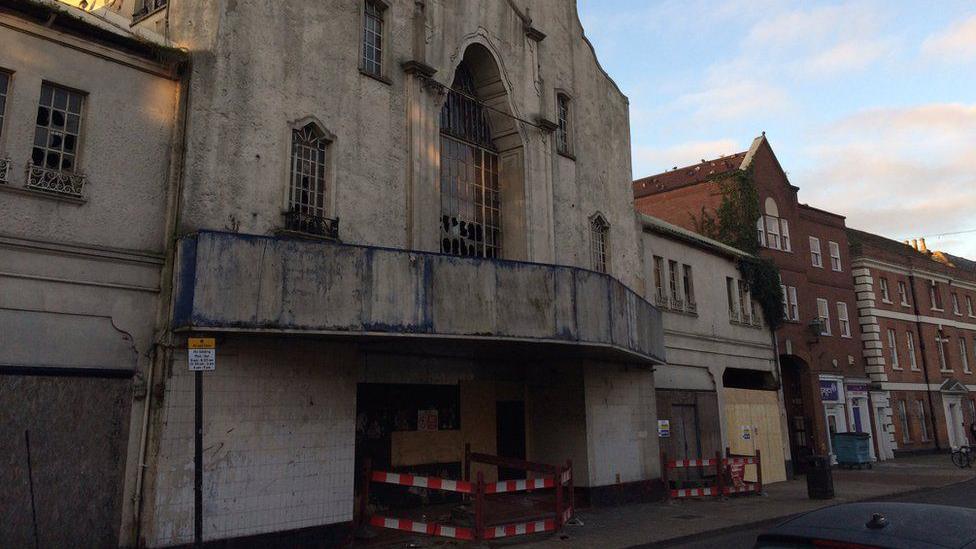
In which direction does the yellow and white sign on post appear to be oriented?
toward the camera

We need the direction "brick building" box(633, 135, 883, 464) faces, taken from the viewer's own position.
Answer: facing the viewer and to the right of the viewer

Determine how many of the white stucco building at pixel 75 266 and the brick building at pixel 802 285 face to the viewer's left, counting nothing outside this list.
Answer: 0

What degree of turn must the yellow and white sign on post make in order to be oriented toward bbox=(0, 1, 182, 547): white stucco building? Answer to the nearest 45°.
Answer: approximately 135° to its right

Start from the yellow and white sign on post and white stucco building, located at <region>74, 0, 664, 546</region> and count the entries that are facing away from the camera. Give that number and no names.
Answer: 0

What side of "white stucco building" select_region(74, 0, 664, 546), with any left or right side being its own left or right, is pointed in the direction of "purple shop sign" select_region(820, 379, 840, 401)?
left

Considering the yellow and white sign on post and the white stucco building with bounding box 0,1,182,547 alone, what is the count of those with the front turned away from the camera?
0

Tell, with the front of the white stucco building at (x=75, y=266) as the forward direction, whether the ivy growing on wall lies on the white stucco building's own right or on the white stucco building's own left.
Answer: on the white stucco building's own left

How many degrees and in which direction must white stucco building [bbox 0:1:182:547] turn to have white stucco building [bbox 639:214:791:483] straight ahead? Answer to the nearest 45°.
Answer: approximately 45° to its left

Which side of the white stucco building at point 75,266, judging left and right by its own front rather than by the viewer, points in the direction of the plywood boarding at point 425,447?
left

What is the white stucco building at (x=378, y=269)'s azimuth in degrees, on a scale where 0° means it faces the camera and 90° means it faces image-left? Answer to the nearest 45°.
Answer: approximately 315°
